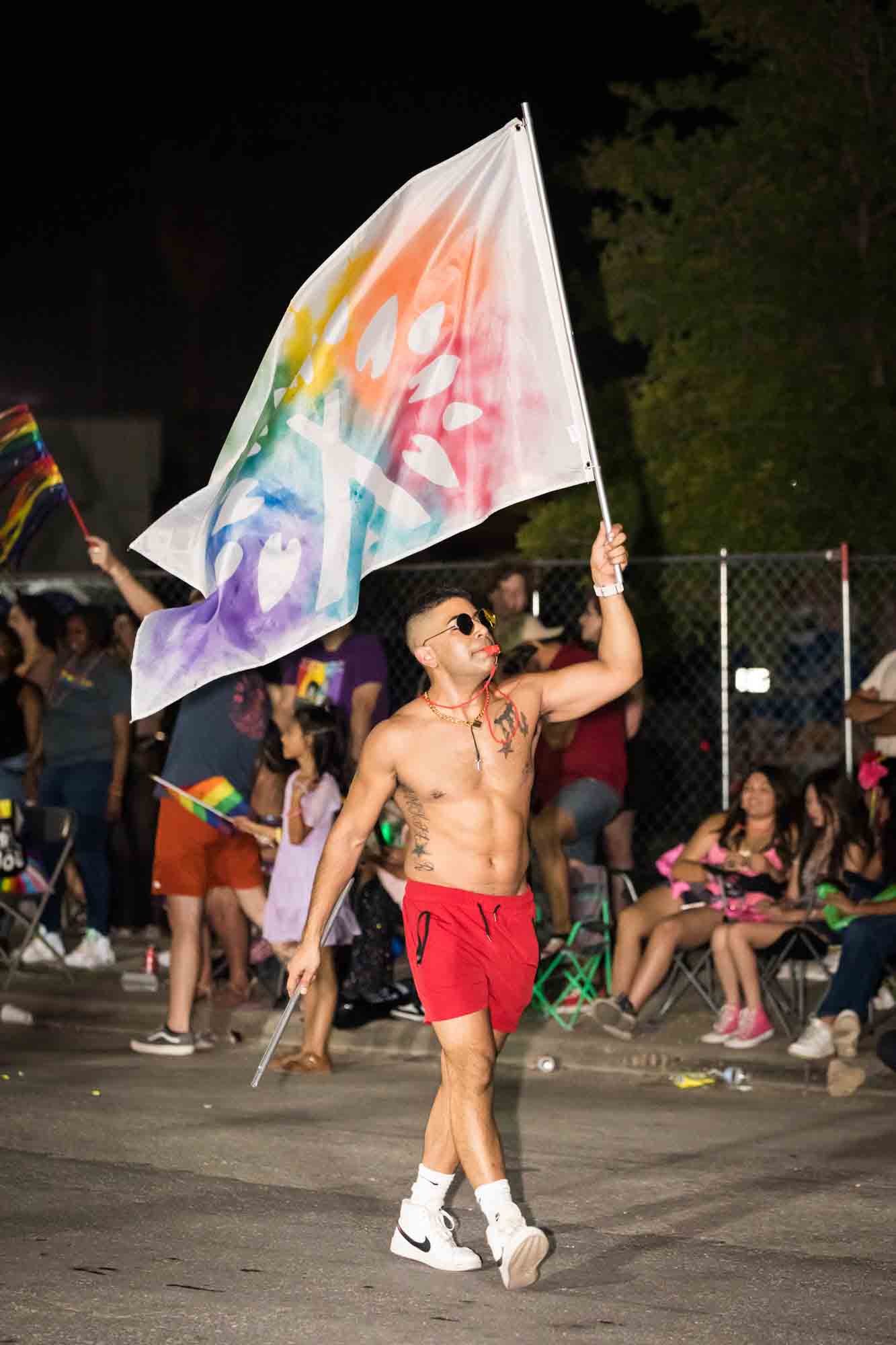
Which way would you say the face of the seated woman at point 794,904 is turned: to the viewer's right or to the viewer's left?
to the viewer's left

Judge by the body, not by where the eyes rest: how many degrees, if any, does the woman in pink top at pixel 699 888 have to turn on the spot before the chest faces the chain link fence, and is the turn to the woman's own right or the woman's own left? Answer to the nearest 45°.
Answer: approximately 135° to the woman's own right

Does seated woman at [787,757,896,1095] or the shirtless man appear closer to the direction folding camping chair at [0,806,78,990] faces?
the shirtless man

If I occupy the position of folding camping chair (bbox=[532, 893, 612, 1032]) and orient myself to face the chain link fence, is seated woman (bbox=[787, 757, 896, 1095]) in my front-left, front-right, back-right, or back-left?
back-right

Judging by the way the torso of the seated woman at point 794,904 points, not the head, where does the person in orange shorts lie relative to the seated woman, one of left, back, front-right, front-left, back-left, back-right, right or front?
front-right

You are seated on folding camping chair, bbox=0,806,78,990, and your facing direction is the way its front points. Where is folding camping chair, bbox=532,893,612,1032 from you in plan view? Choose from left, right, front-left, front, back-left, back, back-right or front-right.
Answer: left

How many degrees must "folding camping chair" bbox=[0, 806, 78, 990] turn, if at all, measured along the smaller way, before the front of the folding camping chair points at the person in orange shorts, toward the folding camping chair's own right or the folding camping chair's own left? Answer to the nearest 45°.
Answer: approximately 45° to the folding camping chair's own left

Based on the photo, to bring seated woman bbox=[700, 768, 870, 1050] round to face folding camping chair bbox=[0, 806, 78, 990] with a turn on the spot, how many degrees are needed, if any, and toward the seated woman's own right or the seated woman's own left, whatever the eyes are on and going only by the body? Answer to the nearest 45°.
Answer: approximately 45° to the seated woman's own right

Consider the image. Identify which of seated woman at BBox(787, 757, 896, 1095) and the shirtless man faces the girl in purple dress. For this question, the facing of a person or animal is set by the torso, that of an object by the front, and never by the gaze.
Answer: the seated woman

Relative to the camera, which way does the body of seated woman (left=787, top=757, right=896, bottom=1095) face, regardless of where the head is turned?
to the viewer's left

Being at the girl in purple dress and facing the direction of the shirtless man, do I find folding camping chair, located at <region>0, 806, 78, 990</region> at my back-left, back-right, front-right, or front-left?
back-right

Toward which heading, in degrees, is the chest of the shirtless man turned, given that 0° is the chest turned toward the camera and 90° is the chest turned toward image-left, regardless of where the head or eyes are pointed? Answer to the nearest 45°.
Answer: approximately 315°

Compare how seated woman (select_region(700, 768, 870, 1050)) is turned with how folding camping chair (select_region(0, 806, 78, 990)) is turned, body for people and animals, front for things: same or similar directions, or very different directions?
same or similar directions

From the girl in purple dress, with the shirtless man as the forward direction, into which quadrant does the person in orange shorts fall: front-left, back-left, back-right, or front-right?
back-right
